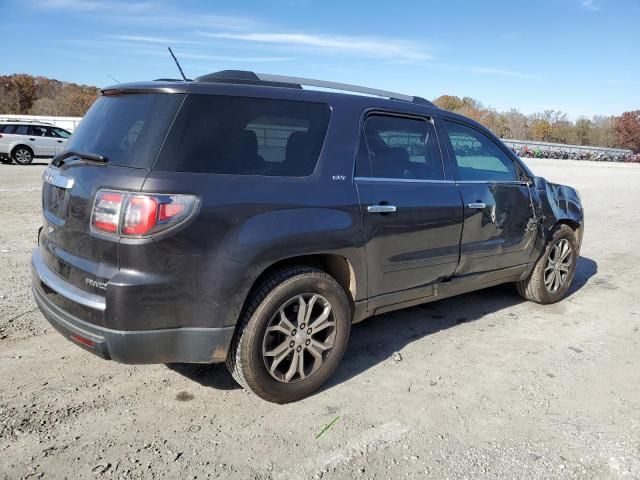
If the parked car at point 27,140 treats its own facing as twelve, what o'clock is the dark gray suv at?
The dark gray suv is roughly at 3 o'clock from the parked car.

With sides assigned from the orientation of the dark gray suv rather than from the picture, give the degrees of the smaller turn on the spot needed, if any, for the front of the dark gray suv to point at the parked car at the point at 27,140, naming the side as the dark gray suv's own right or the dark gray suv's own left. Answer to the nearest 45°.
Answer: approximately 90° to the dark gray suv's own left

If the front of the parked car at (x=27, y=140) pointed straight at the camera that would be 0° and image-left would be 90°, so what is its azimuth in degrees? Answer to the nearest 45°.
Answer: approximately 270°

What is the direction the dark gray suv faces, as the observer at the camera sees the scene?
facing away from the viewer and to the right of the viewer
